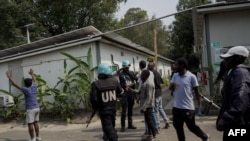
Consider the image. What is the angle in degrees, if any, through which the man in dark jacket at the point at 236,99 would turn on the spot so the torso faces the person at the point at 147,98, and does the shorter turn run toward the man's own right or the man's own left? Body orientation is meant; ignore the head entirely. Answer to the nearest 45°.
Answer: approximately 45° to the man's own right

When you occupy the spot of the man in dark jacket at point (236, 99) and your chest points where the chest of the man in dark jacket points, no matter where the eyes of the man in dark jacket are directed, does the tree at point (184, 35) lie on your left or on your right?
on your right

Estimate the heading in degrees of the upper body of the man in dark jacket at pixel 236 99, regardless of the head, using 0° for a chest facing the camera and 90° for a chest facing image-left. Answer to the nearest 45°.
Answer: approximately 90°

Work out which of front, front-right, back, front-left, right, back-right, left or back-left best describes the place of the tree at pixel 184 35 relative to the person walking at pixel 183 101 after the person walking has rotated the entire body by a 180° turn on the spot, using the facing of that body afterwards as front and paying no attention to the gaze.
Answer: front-left

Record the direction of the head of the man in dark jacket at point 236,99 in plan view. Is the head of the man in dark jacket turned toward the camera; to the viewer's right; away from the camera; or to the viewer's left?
to the viewer's left

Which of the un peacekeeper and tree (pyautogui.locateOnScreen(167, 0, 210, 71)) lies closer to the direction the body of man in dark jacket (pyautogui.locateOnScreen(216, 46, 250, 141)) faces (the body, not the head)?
the un peacekeeper
